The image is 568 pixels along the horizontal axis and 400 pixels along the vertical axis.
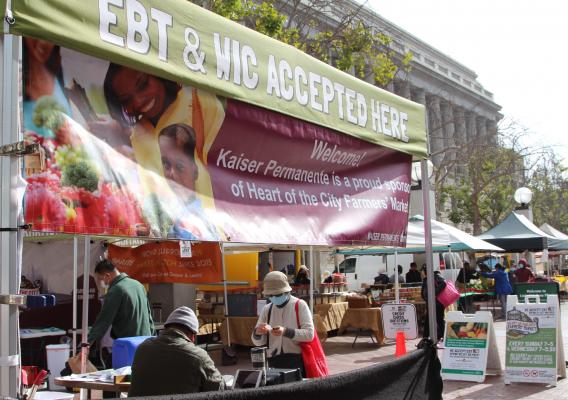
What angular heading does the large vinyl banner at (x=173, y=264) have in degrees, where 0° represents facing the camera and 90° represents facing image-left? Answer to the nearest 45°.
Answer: approximately 0°

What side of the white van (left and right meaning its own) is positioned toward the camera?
left

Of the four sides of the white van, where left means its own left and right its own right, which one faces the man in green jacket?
left

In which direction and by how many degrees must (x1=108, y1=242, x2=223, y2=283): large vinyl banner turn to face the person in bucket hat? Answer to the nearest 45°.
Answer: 0° — it already faces them

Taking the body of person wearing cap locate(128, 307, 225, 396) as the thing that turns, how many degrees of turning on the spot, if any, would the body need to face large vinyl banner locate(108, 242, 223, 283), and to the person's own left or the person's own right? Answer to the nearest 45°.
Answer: approximately 45° to the person's own left

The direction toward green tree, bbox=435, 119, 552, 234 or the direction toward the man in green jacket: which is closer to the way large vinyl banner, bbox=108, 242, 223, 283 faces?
the man in green jacket

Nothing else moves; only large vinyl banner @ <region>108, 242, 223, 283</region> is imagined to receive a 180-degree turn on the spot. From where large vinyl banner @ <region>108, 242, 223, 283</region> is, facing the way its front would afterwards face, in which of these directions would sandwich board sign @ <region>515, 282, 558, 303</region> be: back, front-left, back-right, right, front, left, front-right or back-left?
right

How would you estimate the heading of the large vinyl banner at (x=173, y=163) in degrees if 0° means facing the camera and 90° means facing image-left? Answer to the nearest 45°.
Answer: approximately 315°
